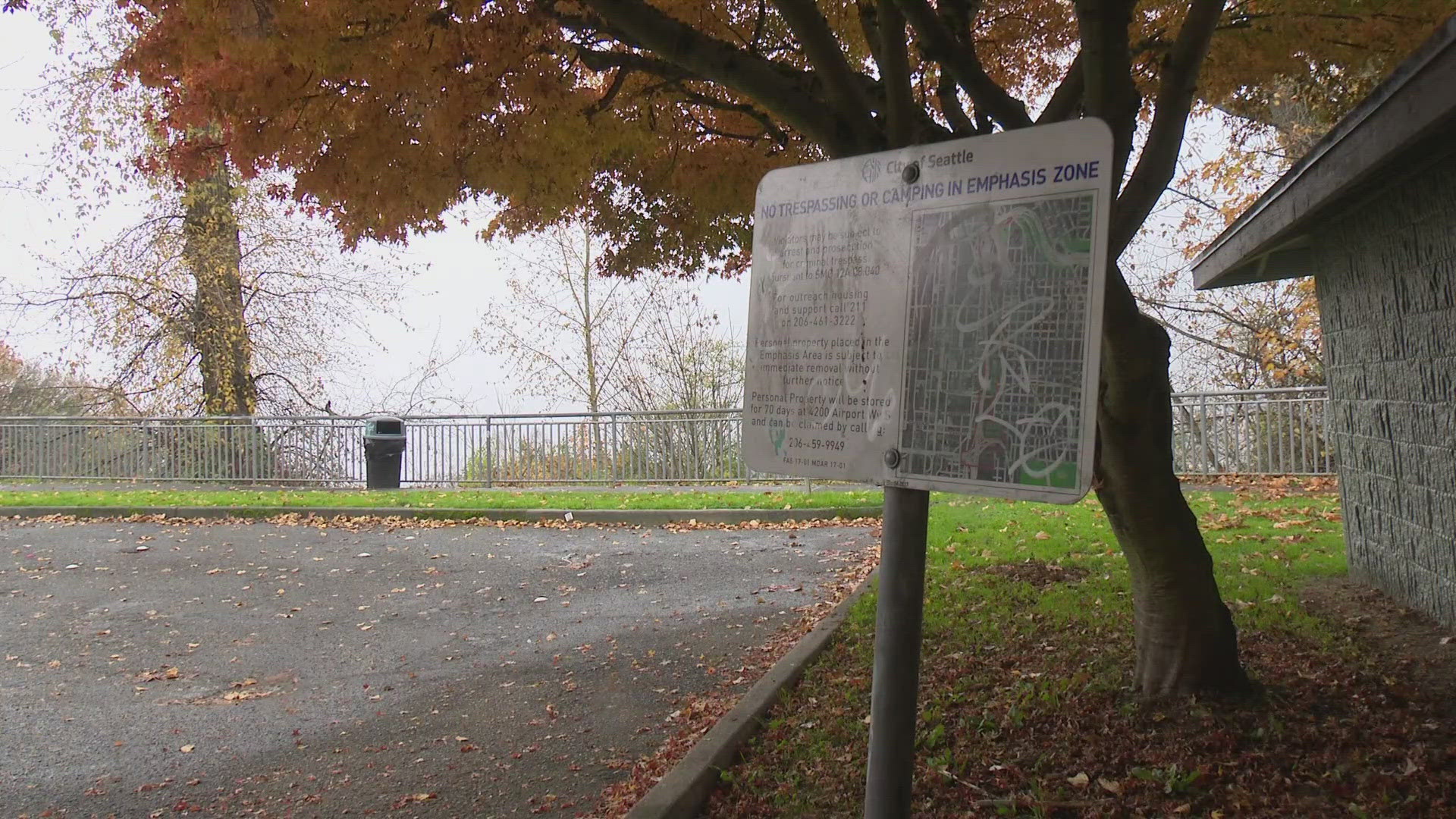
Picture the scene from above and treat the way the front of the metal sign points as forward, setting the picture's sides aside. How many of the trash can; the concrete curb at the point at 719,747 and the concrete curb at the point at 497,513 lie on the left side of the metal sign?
0

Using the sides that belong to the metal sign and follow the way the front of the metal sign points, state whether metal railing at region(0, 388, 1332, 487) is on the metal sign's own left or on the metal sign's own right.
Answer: on the metal sign's own right

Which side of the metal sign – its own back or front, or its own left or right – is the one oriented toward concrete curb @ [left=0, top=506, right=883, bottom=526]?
right

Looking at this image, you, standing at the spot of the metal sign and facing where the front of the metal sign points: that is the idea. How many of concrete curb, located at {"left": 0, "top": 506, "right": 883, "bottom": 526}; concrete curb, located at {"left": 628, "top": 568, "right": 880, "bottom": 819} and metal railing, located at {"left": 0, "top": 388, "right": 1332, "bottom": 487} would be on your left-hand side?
0

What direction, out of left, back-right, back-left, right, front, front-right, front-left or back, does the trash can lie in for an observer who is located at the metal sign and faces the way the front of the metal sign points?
right

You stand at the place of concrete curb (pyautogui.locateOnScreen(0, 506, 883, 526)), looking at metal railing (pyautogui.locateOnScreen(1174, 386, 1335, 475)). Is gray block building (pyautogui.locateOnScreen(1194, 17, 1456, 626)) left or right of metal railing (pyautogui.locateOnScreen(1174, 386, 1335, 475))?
right

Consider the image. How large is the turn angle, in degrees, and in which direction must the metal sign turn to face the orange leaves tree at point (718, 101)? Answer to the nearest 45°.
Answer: approximately 135° to its right

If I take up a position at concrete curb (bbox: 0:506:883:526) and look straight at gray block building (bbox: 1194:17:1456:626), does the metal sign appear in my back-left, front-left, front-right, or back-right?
front-right

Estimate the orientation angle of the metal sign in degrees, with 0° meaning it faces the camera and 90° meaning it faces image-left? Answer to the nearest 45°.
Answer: approximately 45°
